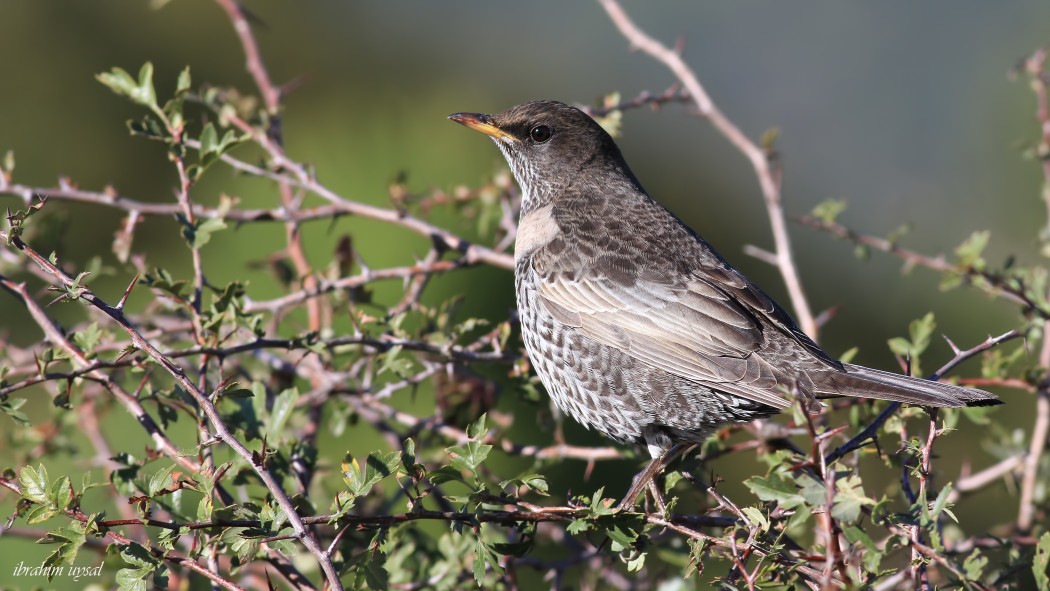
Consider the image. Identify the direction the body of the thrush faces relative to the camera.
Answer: to the viewer's left

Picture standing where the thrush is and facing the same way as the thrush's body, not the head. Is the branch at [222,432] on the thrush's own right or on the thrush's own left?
on the thrush's own left

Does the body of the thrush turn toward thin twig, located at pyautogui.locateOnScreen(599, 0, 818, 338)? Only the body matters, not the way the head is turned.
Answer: no

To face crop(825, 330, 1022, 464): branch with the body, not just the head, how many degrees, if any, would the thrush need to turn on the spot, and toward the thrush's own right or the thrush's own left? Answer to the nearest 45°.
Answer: approximately 135° to the thrush's own left

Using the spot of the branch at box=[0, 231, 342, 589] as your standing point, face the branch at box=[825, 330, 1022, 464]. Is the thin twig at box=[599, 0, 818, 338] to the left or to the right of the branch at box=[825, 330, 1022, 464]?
left
